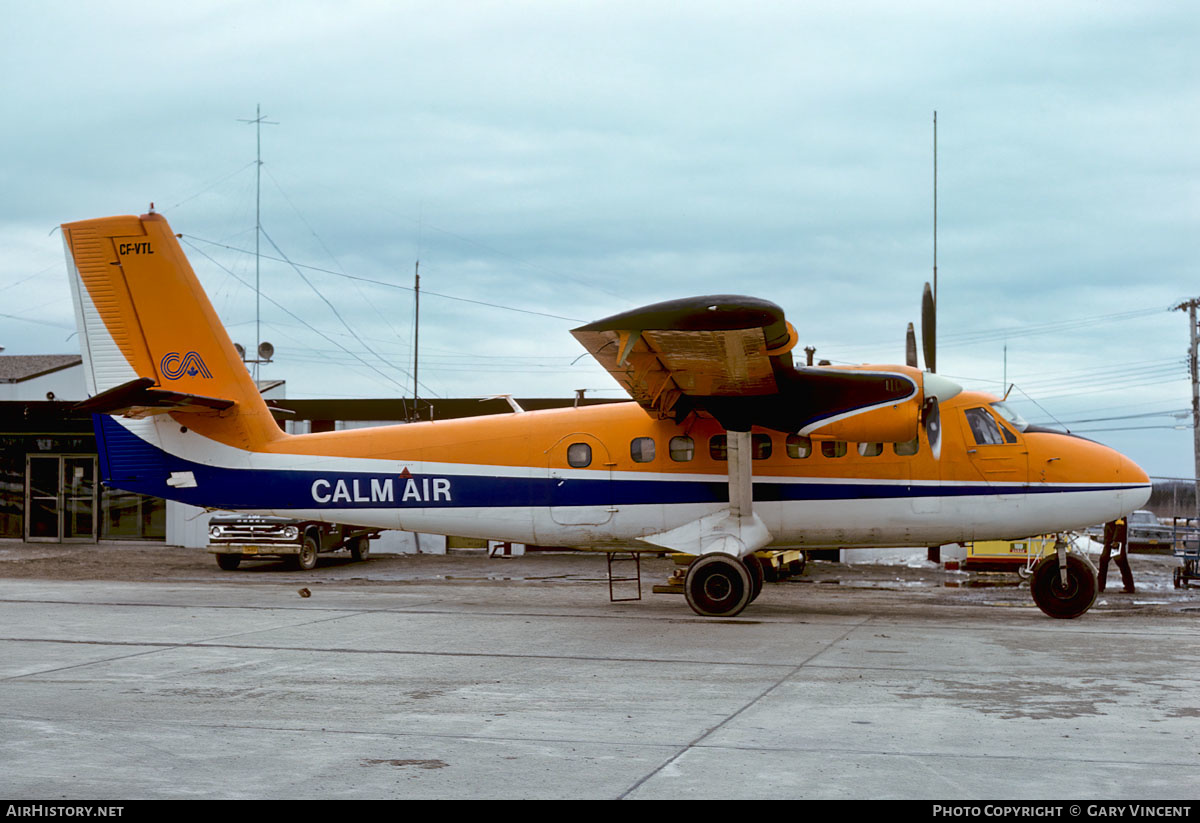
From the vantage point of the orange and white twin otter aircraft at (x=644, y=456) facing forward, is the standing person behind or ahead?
ahead

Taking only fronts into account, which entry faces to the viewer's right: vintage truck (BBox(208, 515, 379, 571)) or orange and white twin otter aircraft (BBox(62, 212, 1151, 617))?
the orange and white twin otter aircraft

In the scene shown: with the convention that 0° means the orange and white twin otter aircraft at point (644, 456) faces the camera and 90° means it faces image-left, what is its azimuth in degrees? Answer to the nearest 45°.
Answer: approximately 270°

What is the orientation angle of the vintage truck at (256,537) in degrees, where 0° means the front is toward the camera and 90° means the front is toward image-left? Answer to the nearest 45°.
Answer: approximately 45°

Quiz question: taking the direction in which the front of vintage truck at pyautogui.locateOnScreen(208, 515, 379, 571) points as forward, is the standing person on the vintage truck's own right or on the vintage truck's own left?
on the vintage truck's own left

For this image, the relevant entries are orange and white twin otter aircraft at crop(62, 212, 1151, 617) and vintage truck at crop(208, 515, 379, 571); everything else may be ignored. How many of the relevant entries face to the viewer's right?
1

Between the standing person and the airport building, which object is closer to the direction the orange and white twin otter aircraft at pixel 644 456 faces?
the standing person

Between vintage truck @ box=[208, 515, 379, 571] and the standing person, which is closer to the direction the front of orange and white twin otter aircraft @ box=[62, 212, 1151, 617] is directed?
the standing person

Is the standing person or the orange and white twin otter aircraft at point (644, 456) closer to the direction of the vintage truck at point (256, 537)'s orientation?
the orange and white twin otter aircraft
